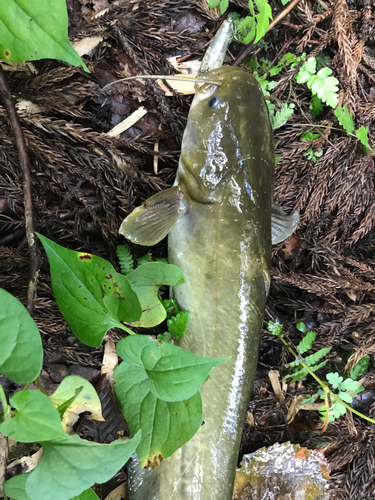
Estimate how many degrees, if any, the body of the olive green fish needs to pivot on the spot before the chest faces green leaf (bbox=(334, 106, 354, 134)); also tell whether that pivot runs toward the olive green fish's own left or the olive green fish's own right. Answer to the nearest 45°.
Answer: approximately 45° to the olive green fish's own right

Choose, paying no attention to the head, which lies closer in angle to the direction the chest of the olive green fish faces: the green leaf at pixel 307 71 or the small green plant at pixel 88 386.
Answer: the green leaf

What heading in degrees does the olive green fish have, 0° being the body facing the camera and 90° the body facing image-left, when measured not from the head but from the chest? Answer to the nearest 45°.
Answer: approximately 180°

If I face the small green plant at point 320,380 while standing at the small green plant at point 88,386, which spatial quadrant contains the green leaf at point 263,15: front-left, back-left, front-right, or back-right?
front-left

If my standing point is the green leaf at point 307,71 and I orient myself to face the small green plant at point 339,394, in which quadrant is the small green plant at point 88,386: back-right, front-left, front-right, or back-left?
front-right

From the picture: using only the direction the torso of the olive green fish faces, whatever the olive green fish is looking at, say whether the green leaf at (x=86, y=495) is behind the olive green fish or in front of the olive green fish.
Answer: behind

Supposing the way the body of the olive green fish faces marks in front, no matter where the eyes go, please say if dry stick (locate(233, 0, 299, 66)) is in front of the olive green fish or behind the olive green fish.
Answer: in front
